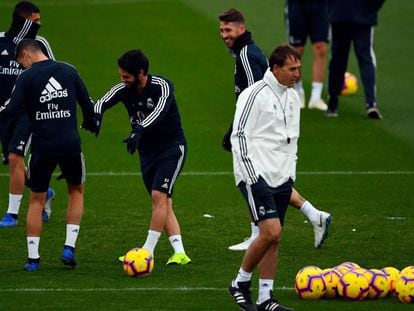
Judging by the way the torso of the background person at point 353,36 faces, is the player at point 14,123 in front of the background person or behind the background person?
in front

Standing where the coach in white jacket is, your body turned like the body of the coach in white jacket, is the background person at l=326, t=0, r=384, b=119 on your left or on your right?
on your left

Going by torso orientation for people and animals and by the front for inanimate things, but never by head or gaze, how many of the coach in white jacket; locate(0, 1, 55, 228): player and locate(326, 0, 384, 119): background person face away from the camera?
0

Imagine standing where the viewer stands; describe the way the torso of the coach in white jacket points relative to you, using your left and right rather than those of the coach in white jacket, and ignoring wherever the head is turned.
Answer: facing the viewer and to the right of the viewer

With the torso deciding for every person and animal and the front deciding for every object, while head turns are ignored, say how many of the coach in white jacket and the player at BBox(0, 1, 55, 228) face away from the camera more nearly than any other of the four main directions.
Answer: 0

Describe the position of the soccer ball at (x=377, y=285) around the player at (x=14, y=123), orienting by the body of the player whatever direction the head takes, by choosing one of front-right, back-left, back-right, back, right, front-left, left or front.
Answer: left

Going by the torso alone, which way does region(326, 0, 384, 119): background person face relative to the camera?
toward the camera

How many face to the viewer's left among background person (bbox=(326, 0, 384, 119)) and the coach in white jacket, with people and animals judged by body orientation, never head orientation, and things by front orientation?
0
